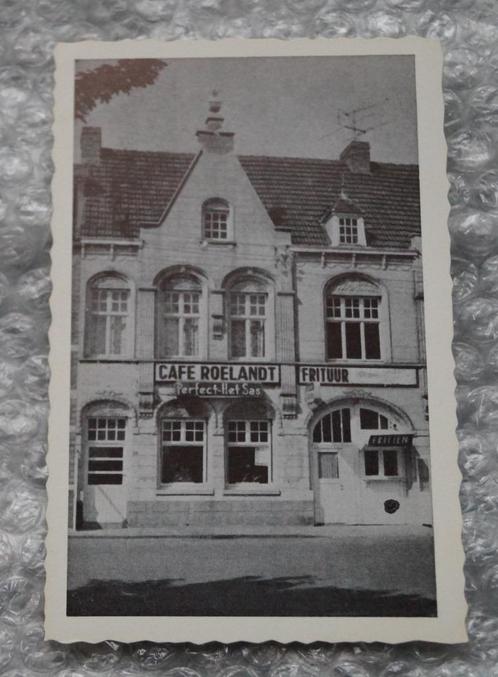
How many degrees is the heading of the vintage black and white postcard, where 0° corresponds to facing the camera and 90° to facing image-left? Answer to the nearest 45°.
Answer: approximately 0°
